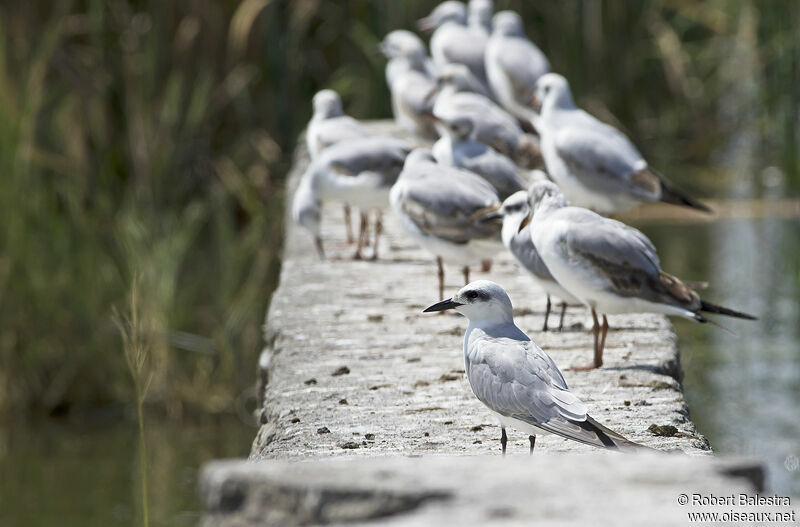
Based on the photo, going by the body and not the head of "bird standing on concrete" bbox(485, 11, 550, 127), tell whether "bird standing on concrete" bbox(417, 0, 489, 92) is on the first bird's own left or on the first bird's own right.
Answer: on the first bird's own right

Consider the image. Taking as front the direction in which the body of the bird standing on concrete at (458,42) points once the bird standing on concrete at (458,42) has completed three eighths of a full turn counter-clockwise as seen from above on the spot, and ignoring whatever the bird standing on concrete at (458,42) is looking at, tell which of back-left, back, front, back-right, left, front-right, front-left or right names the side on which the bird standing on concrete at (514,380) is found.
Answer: front-right

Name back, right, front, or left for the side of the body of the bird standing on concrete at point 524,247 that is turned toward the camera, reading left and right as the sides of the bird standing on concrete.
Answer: left

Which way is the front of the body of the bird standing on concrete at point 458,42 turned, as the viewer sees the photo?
to the viewer's left

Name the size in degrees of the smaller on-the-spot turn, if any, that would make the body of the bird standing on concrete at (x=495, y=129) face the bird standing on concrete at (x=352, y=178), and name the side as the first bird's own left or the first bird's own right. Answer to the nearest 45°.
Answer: approximately 45° to the first bird's own left

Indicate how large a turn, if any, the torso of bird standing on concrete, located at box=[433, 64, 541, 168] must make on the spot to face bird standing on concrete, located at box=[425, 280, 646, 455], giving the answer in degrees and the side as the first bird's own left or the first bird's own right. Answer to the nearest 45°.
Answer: approximately 90° to the first bird's own left

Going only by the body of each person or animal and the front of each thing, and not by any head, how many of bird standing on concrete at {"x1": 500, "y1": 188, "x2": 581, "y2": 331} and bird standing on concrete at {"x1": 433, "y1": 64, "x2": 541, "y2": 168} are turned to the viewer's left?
2

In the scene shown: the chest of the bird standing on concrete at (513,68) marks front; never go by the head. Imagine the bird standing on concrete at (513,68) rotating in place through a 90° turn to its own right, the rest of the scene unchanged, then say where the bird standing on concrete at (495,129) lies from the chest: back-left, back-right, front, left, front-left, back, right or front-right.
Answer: back-left

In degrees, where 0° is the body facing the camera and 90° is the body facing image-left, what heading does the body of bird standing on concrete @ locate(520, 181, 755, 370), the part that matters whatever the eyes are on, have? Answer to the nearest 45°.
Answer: approximately 90°

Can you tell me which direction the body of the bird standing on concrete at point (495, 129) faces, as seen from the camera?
to the viewer's left

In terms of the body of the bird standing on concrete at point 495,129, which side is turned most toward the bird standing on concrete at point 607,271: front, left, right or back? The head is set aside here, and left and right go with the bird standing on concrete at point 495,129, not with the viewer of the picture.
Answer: left

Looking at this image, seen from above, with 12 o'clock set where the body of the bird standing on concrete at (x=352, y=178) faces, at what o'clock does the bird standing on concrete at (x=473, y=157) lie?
the bird standing on concrete at (x=473, y=157) is roughly at 6 o'clock from the bird standing on concrete at (x=352, y=178).

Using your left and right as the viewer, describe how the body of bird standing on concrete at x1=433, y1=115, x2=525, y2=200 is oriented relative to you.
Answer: facing to the left of the viewer

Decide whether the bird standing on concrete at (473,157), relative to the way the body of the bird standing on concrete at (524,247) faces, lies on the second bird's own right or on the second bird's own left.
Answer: on the second bird's own right

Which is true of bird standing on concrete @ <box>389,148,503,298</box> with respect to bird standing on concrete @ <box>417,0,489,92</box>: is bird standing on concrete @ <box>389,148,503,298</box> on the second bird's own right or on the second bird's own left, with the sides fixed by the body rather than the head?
on the second bird's own left

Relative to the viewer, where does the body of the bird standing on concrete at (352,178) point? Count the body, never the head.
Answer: to the viewer's left
